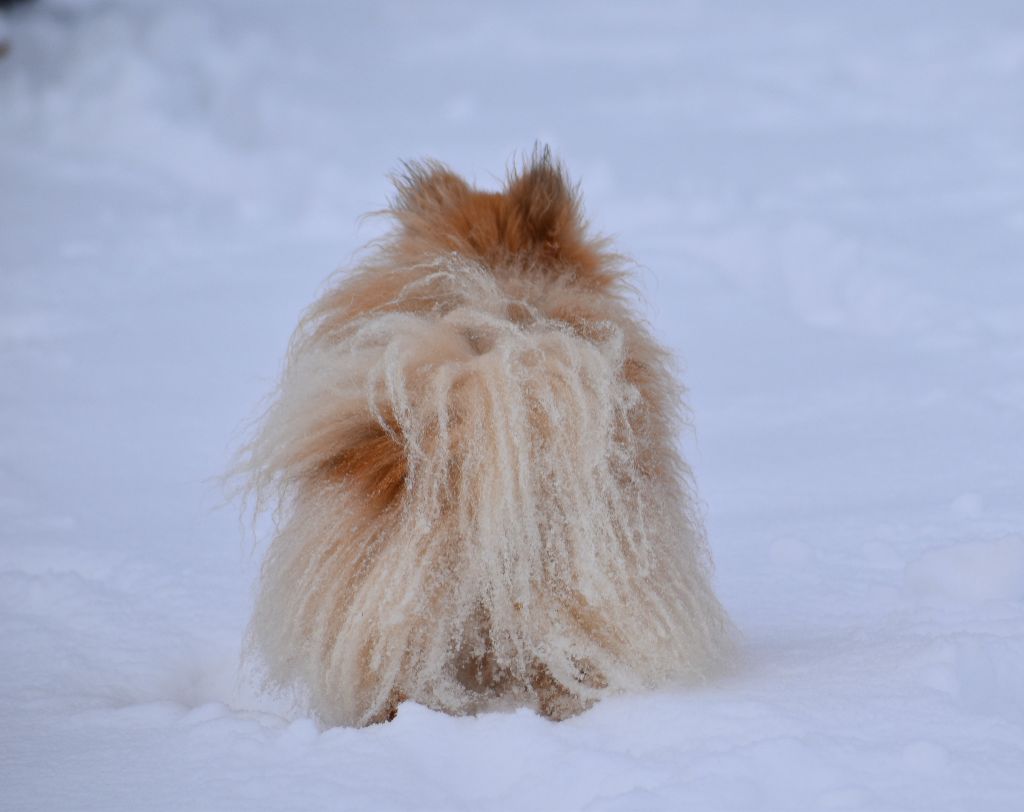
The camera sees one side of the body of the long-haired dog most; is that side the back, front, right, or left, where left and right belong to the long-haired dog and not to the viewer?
back
